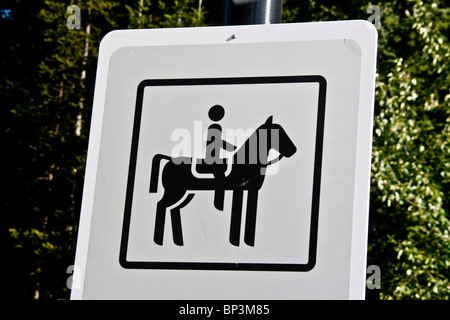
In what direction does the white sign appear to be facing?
toward the camera
